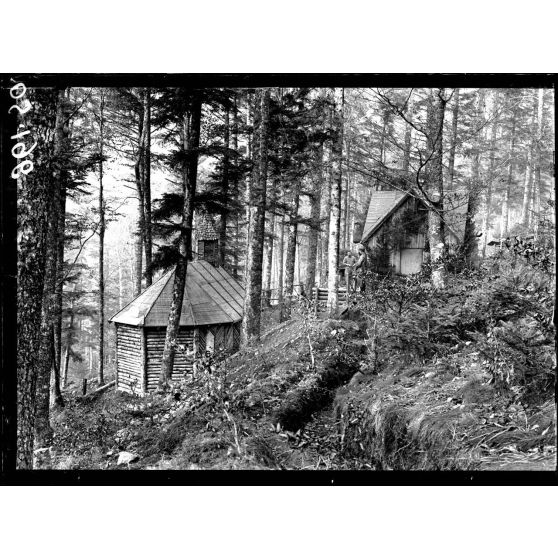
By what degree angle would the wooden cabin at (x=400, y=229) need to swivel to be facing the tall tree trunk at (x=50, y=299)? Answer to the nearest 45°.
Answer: approximately 45° to its right

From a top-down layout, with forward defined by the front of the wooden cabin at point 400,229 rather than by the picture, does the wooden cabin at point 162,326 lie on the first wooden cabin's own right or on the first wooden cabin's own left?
on the first wooden cabin's own right

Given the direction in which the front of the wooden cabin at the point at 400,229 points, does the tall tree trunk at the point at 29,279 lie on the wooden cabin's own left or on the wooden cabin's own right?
on the wooden cabin's own right

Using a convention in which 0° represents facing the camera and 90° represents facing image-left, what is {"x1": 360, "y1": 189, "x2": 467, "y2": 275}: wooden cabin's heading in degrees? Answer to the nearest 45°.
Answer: approximately 0°
